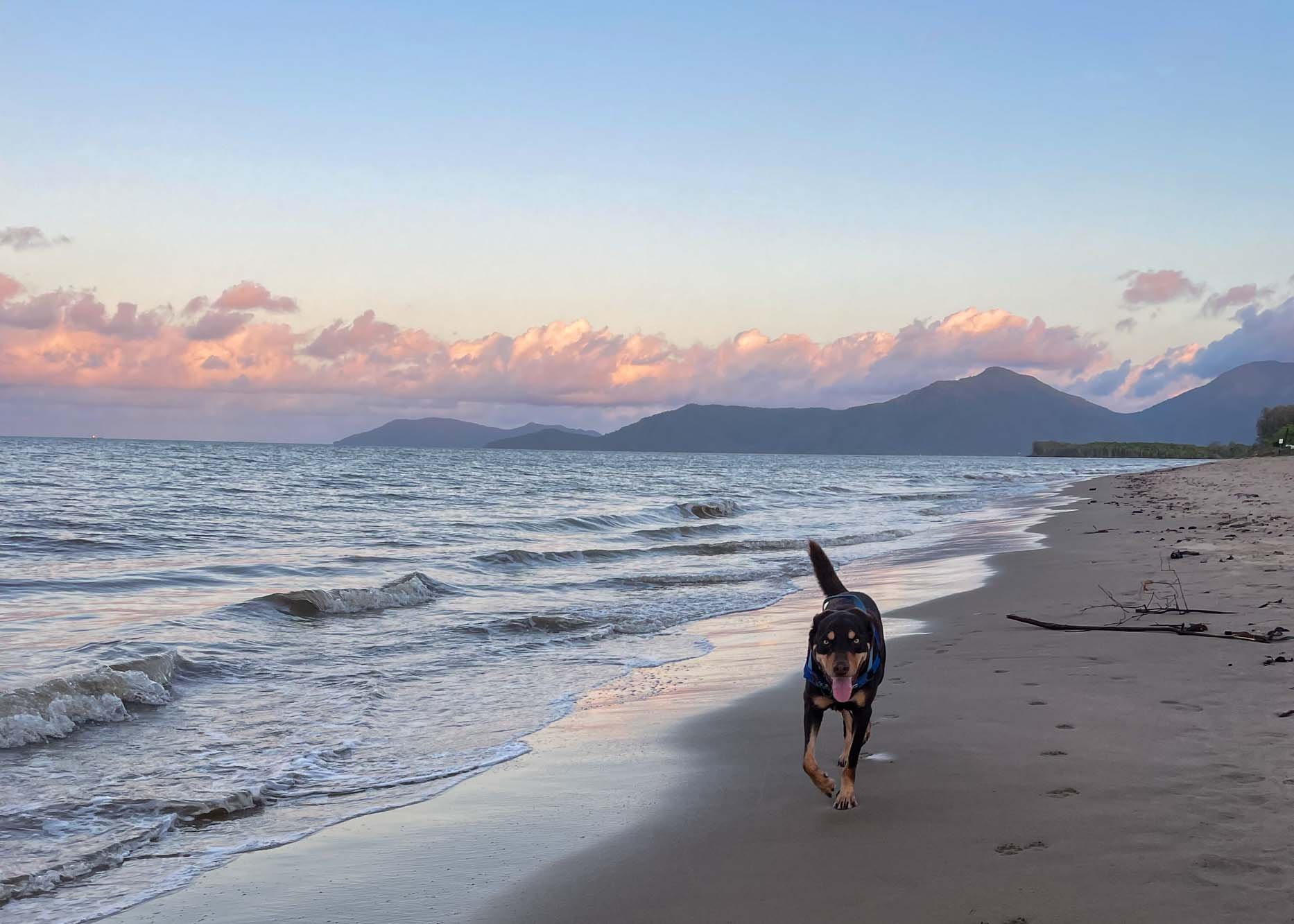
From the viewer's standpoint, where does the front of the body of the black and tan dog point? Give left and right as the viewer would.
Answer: facing the viewer

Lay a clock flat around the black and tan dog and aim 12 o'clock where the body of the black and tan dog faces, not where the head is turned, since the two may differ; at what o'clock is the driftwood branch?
The driftwood branch is roughly at 7 o'clock from the black and tan dog.
